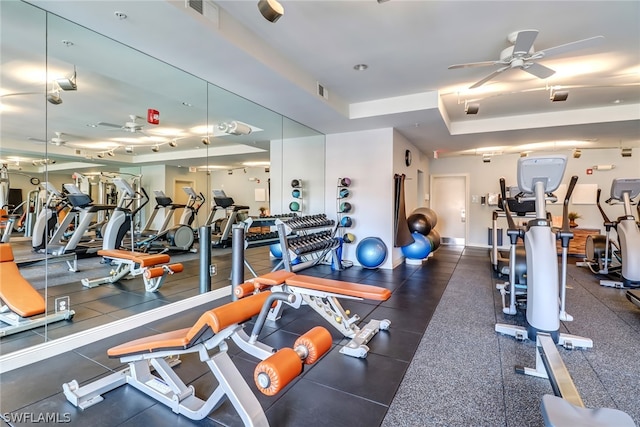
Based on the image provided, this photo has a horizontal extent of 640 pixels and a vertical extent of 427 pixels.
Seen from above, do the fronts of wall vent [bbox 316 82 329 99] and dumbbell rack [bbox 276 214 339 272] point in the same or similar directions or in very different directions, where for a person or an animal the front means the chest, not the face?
same or similar directions

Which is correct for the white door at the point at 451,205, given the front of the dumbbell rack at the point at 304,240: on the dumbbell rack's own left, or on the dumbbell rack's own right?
on the dumbbell rack's own left

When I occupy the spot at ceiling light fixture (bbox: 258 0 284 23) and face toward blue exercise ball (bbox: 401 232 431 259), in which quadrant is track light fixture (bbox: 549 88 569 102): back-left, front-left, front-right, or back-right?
front-right

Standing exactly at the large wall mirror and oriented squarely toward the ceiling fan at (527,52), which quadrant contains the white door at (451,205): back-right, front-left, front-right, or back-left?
front-left
